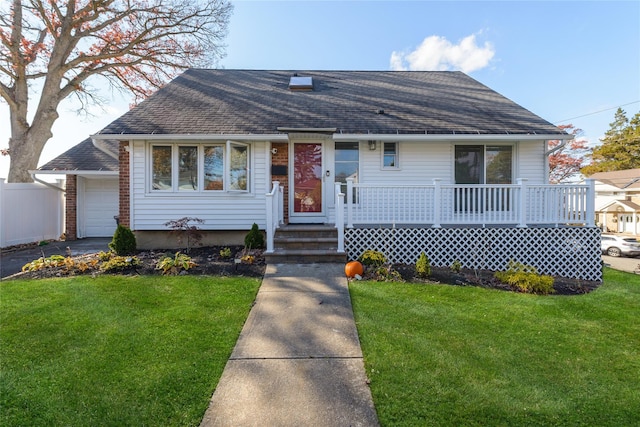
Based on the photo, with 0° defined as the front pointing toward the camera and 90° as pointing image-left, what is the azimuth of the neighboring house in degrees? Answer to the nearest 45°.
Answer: approximately 45°

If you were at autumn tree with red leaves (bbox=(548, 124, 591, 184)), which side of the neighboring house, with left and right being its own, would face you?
front
